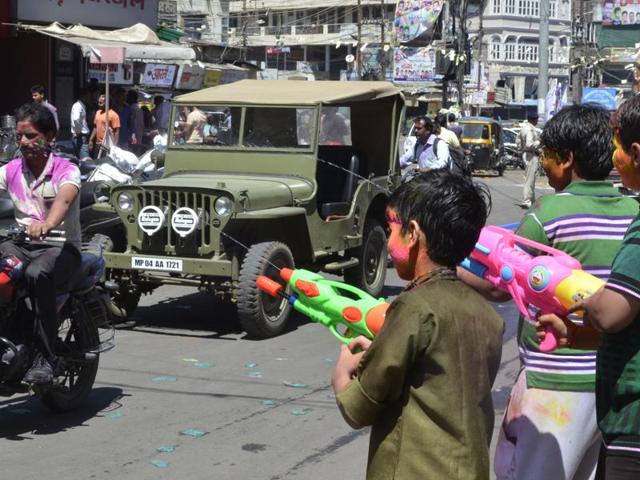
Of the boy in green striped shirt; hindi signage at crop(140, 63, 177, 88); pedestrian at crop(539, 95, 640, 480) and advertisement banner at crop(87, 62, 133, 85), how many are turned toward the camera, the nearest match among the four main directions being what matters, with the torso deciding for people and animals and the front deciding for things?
2

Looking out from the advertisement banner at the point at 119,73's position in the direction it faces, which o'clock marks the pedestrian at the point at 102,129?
The pedestrian is roughly at 12 o'clock from the advertisement banner.

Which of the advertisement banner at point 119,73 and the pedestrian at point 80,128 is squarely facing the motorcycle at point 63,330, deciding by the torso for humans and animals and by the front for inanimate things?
the advertisement banner

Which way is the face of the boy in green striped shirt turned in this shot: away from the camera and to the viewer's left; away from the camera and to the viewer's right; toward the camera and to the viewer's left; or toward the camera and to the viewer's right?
away from the camera and to the viewer's left

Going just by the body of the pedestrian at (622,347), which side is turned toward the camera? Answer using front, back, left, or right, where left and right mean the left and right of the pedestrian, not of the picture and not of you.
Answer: left

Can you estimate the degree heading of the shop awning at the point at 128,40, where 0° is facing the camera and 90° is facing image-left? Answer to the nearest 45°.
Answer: approximately 315°

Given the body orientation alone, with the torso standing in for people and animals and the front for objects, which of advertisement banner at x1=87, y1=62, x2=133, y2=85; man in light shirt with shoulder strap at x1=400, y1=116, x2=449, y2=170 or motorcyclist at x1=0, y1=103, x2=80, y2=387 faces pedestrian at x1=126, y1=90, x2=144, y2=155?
the advertisement banner

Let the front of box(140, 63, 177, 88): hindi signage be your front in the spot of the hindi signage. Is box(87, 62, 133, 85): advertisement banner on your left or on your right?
on your right

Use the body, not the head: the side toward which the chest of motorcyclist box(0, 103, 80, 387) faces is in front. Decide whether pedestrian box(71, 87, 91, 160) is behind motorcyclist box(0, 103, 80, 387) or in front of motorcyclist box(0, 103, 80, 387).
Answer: behind
